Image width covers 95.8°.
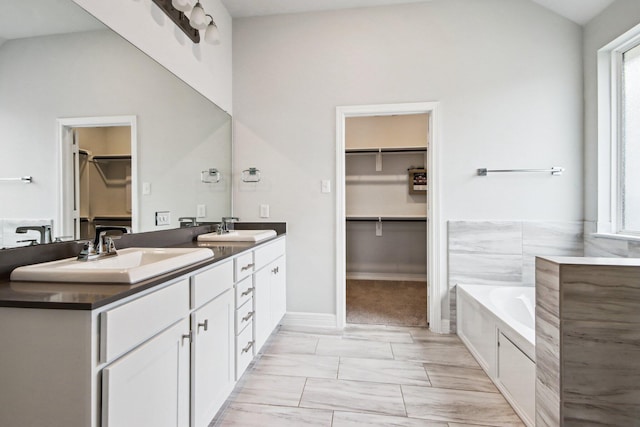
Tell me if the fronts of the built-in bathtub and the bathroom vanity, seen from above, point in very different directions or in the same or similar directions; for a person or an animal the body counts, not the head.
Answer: very different directions

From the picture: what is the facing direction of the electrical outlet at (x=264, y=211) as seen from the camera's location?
facing the viewer

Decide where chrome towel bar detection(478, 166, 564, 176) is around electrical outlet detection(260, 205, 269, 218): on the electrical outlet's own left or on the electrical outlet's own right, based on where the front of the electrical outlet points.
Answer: on the electrical outlet's own left

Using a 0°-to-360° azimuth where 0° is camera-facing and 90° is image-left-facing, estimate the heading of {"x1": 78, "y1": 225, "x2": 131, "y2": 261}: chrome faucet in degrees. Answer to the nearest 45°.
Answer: approximately 315°

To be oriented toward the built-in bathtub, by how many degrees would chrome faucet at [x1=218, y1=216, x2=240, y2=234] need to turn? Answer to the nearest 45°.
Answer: approximately 45° to its right

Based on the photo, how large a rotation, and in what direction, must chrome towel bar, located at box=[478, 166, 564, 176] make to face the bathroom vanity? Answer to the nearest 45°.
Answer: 0° — it already faces it

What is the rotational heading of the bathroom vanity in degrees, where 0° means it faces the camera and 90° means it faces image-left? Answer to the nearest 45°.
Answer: approximately 315°

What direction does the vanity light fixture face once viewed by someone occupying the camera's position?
facing the viewer and to the right of the viewer

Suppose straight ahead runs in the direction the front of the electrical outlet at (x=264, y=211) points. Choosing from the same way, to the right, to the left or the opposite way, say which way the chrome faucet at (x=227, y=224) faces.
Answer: to the left

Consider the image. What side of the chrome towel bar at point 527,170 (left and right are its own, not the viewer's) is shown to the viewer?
front

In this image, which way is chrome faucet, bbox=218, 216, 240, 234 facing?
to the viewer's right
